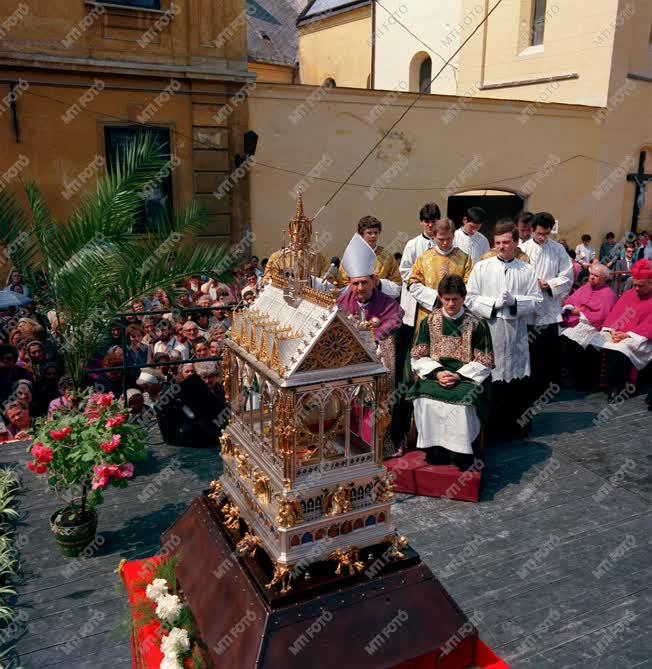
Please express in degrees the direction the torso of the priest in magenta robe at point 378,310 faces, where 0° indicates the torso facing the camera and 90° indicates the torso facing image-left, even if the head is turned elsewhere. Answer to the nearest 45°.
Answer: approximately 0°

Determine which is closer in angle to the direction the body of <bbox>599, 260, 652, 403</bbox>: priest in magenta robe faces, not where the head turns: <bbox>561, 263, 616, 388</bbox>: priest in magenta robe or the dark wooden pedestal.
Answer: the dark wooden pedestal

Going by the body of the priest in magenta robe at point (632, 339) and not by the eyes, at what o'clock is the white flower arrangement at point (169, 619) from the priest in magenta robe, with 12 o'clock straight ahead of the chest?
The white flower arrangement is roughly at 11 o'clock from the priest in magenta robe.

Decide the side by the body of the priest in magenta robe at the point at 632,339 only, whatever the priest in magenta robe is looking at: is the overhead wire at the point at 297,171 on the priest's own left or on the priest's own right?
on the priest's own right

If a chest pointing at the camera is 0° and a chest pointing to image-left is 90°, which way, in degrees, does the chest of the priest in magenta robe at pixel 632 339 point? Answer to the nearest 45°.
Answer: approximately 45°

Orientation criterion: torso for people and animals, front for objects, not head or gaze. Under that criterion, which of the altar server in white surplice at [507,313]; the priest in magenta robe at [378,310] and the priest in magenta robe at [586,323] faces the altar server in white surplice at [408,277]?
the priest in magenta robe at [586,323]

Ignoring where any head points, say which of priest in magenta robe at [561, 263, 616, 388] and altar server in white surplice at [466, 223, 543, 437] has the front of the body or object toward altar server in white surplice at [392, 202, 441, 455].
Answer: the priest in magenta robe

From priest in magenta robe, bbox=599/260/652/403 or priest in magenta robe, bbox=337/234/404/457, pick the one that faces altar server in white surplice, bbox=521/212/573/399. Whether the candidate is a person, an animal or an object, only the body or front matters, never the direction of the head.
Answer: priest in magenta robe, bbox=599/260/652/403

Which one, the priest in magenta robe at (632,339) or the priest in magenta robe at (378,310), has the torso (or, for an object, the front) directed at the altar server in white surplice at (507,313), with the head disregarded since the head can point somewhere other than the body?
the priest in magenta robe at (632,339)

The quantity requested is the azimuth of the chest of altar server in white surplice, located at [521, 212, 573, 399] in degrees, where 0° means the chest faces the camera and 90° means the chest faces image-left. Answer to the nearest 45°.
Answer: approximately 45°
